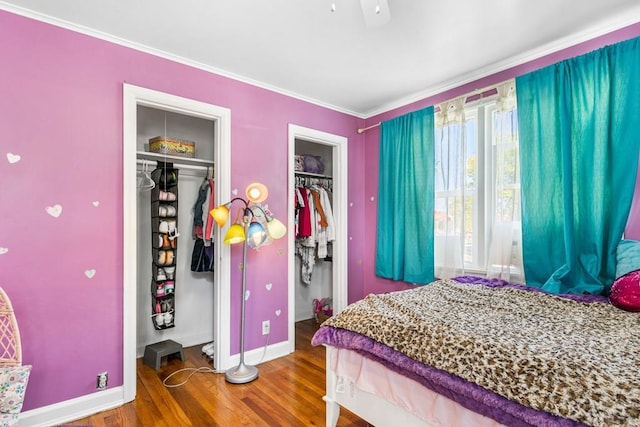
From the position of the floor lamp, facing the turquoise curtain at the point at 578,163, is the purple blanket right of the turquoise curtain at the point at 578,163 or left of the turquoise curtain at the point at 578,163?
right

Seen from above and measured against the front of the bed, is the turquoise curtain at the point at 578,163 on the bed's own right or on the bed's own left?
on the bed's own right

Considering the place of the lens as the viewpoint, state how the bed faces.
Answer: facing away from the viewer and to the left of the viewer
